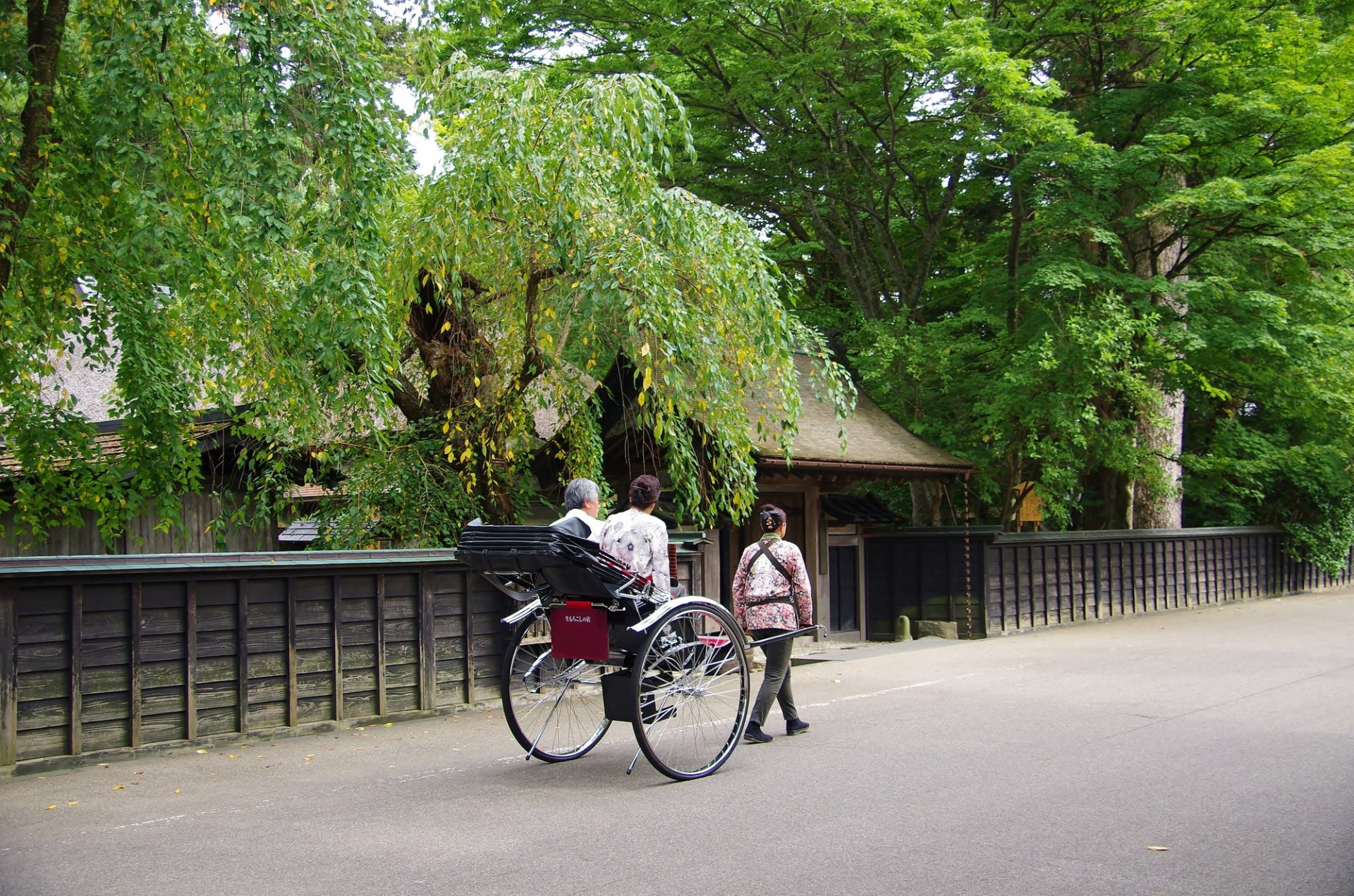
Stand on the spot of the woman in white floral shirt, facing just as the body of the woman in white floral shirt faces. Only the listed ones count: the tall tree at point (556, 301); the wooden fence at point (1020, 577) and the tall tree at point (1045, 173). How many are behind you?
0

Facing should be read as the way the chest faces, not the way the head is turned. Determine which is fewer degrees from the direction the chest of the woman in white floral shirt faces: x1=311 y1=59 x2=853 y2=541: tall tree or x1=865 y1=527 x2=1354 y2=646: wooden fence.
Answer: the wooden fence

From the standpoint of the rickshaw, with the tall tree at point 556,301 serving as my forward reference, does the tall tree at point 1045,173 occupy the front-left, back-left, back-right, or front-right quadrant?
front-right

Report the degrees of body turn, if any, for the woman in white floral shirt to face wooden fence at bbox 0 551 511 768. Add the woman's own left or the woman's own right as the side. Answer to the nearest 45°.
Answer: approximately 90° to the woman's own left

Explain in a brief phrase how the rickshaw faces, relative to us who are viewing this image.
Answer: facing away from the viewer and to the right of the viewer

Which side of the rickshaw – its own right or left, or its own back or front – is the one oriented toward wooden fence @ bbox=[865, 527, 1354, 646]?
front

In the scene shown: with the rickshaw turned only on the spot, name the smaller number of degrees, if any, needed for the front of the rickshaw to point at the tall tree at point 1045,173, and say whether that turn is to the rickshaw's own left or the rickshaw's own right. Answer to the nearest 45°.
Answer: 0° — it already faces it

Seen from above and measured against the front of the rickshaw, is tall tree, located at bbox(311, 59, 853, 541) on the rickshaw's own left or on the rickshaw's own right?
on the rickshaw's own left

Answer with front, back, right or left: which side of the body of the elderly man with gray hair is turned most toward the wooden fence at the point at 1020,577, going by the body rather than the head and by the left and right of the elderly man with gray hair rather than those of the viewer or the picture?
front

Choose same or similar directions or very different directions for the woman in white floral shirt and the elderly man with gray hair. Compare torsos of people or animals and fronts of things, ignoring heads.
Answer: same or similar directions

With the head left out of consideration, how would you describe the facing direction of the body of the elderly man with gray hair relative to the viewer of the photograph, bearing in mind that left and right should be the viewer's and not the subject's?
facing away from the viewer and to the right of the viewer

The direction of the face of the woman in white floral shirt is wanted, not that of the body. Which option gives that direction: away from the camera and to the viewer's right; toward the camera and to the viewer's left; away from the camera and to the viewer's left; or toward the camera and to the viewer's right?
away from the camera and to the viewer's right

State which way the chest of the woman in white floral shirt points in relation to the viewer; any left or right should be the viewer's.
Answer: facing away from the viewer and to the right of the viewer

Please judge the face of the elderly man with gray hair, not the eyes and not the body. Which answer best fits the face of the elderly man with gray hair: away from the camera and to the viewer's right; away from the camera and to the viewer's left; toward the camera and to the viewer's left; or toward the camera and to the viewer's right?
away from the camera and to the viewer's right

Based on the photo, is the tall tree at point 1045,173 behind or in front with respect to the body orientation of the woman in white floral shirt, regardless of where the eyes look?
in front
